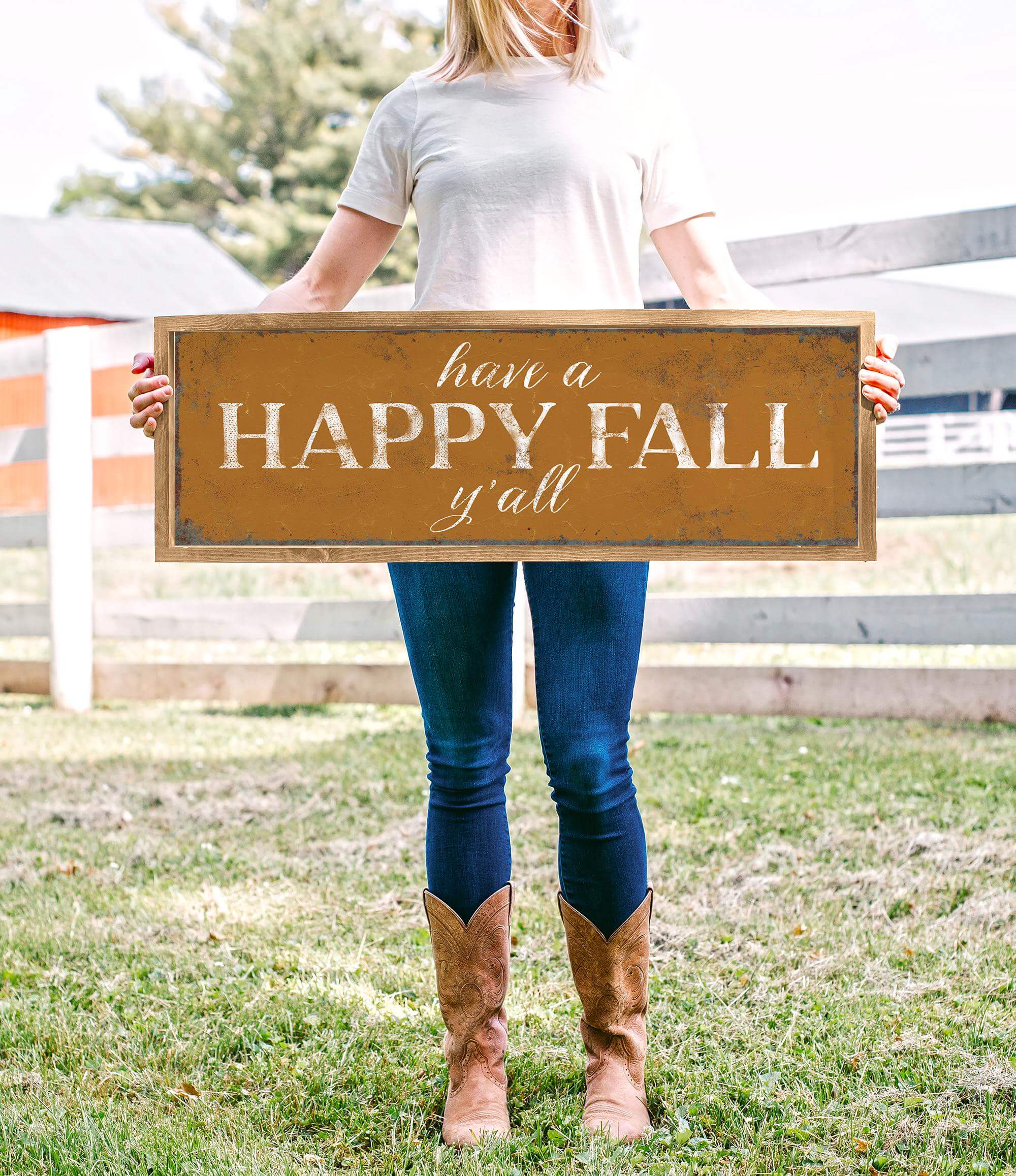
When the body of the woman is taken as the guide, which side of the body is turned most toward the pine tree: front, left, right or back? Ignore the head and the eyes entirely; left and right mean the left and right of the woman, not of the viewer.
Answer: back

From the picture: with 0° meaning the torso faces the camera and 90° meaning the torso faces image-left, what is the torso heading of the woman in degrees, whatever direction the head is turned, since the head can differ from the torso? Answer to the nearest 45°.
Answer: approximately 0°

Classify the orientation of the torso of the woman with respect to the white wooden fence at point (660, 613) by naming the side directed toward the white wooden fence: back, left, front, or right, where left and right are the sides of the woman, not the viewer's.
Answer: back
